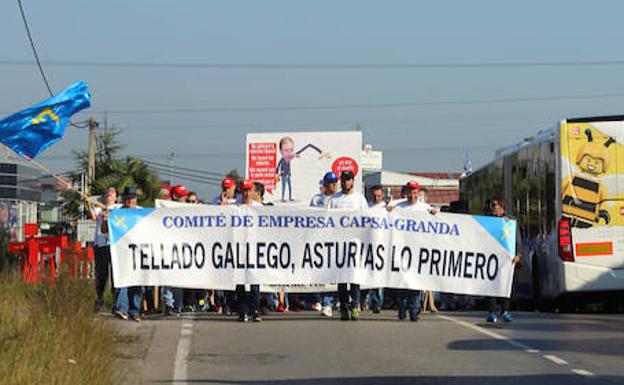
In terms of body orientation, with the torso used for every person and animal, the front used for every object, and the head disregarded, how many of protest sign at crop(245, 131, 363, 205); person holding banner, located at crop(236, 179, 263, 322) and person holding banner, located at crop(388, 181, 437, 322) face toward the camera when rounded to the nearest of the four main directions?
3

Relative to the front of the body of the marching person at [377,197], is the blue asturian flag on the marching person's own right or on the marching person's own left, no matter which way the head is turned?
on the marching person's own right

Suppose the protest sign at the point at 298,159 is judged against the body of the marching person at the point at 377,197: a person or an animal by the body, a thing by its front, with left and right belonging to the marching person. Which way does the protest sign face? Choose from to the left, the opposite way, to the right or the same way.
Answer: the same way

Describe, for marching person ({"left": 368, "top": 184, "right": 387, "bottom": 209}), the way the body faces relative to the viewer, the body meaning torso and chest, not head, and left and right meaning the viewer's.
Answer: facing the viewer

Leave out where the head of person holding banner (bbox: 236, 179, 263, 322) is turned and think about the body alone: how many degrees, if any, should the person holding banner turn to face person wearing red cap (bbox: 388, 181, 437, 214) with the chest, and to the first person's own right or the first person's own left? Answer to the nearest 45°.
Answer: approximately 90° to the first person's own left

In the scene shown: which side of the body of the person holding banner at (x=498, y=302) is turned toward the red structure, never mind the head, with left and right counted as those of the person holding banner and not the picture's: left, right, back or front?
right

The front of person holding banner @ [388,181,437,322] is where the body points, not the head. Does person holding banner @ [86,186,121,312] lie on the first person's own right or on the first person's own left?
on the first person's own right

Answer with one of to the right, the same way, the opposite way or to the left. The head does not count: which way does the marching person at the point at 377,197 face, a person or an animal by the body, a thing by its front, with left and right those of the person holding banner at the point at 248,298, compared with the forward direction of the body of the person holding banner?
the same way

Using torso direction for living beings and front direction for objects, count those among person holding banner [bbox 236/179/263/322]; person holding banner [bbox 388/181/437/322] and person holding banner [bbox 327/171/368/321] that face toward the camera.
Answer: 3

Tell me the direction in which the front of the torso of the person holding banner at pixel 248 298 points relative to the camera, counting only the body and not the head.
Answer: toward the camera

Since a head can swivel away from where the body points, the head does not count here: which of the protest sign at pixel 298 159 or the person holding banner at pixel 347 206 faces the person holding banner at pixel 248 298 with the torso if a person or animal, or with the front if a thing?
the protest sign

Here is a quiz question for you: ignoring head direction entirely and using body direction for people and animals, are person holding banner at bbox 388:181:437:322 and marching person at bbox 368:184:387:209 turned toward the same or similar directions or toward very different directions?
same or similar directions

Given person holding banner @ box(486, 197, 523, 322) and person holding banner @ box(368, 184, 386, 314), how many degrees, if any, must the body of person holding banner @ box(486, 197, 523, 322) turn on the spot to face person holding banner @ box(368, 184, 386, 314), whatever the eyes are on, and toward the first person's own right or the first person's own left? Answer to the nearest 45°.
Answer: approximately 135° to the first person's own right

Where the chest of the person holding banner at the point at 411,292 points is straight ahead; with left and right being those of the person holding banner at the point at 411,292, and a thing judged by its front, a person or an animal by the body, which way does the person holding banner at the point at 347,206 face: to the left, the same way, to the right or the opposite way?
the same way

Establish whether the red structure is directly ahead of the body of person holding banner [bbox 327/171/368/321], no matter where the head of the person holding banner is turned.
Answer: no

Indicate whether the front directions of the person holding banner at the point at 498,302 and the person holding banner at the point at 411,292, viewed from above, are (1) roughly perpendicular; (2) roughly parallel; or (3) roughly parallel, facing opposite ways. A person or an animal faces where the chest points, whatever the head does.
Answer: roughly parallel

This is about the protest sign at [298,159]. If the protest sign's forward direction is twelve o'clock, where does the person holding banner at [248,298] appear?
The person holding banner is roughly at 12 o'clock from the protest sign.

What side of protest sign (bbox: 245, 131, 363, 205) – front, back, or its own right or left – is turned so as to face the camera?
front
